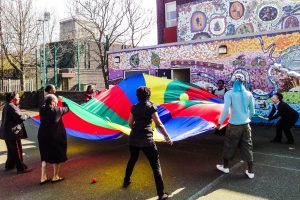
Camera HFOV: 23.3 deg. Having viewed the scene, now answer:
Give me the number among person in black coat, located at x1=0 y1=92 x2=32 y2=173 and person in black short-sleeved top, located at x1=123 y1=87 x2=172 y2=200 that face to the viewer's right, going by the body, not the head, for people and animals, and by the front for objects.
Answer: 1

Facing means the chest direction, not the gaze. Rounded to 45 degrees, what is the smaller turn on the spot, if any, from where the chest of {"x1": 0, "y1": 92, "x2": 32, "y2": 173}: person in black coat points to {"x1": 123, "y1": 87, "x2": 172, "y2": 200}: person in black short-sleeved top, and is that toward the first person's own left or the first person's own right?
approximately 45° to the first person's own right

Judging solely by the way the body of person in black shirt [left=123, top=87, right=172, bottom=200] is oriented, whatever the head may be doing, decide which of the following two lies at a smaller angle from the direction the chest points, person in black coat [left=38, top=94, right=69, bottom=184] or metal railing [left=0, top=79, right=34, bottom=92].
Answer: the metal railing

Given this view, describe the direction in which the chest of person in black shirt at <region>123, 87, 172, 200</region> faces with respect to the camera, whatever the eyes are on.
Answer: away from the camera

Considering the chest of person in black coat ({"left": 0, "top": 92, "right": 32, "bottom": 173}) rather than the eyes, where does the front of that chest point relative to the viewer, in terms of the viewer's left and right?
facing to the right of the viewer

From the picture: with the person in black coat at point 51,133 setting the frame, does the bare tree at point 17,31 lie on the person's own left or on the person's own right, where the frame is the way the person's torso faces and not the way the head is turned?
on the person's own left

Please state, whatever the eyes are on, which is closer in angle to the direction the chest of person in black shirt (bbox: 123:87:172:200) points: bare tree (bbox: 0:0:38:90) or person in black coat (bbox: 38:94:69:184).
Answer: the bare tree

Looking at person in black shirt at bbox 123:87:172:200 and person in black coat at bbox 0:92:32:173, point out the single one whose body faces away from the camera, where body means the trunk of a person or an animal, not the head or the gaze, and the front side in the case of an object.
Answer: person in black shirt at bbox 123:87:172:200

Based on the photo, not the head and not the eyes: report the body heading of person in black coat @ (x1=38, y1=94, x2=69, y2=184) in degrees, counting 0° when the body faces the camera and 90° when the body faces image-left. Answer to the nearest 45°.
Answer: approximately 225°

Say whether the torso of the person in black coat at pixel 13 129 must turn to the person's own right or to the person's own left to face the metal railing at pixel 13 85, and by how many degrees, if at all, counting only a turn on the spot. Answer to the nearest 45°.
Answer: approximately 90° to the person's own left

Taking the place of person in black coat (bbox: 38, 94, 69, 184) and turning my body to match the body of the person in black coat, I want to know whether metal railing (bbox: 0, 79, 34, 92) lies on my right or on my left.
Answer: on my left

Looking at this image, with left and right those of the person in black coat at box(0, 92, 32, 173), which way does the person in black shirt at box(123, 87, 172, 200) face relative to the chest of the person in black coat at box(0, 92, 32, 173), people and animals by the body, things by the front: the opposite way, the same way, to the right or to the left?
to the left
